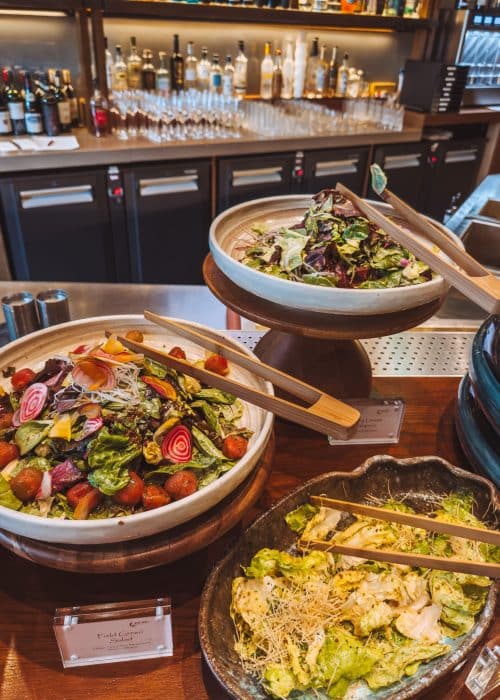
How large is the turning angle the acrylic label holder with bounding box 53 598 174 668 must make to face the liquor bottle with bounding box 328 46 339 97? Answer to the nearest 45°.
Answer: approximately 135° to its left

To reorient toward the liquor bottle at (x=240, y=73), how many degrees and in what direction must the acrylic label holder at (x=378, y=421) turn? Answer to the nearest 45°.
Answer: approximately 180°

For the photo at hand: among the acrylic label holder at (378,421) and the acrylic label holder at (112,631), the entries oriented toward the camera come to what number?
2

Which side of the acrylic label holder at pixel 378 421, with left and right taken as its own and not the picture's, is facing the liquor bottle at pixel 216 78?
back

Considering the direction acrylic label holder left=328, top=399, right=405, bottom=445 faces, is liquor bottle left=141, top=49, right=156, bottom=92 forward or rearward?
rearward

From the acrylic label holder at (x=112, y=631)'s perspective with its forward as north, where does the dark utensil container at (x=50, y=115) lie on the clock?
The dark utensil container is roughly at 6 o'clock from the acrylic label holder.

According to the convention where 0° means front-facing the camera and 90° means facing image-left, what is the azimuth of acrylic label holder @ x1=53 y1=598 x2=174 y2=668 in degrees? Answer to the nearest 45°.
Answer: approximately 0°

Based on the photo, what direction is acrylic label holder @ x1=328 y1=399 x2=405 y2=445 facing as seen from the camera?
toward the camera

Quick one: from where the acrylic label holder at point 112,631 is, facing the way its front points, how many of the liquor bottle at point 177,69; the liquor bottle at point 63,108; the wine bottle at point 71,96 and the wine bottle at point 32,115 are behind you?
4

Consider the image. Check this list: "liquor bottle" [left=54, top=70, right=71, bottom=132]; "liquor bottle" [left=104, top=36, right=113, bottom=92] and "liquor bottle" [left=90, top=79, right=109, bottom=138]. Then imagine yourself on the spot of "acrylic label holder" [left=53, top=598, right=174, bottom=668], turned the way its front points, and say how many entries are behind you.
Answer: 3

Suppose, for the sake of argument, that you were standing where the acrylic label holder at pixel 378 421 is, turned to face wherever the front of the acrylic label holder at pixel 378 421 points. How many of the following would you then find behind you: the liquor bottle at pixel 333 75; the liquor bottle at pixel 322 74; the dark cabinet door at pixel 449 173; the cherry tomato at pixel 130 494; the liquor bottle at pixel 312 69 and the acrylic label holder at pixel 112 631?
4

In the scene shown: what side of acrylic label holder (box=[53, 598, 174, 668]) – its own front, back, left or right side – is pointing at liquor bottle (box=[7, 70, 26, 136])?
back

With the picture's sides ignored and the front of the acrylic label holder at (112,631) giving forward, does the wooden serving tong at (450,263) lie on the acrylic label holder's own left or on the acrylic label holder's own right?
on the acrylic label holder's own left

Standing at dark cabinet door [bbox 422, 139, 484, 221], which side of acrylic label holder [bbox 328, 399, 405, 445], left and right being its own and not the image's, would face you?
back
